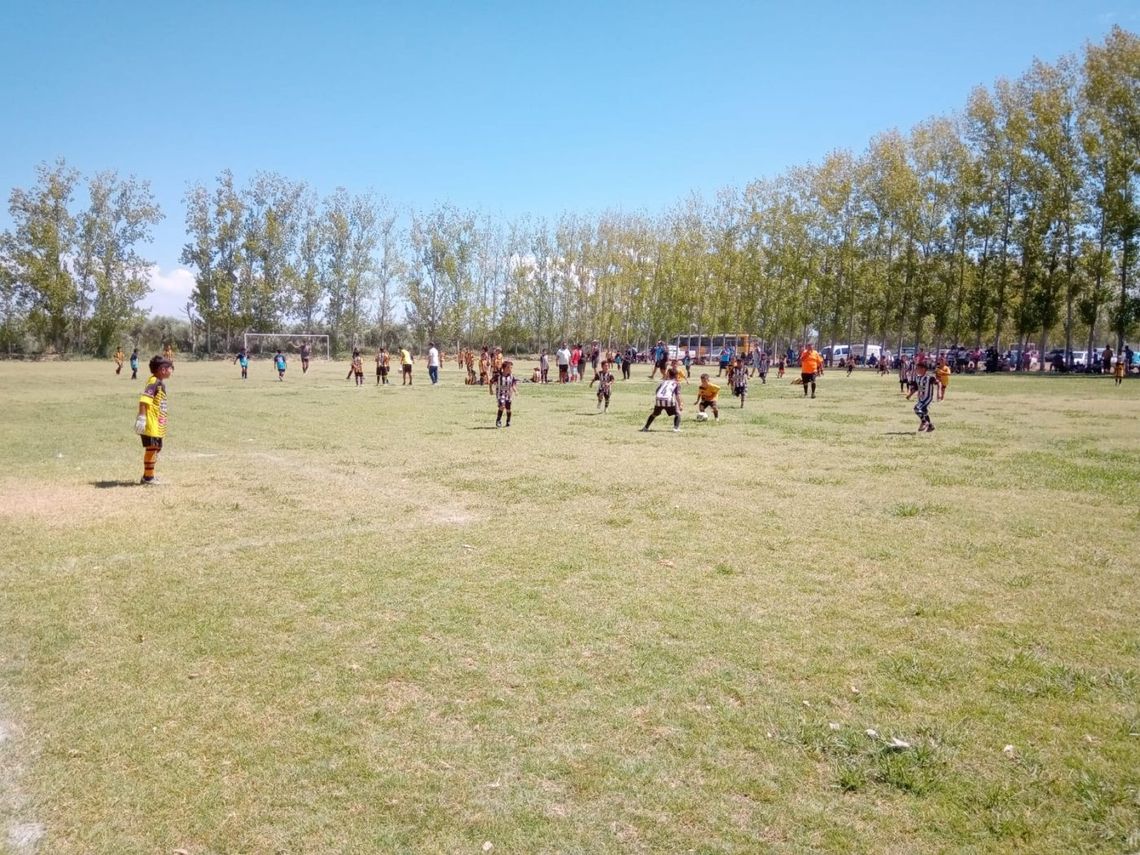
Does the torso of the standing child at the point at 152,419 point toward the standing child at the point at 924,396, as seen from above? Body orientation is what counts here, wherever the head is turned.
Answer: yes

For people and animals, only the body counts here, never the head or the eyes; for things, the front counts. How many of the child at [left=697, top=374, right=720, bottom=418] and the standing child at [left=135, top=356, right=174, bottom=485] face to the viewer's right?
1

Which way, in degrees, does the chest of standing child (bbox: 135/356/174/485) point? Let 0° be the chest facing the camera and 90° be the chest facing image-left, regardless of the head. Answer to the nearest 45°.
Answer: approximately 270°

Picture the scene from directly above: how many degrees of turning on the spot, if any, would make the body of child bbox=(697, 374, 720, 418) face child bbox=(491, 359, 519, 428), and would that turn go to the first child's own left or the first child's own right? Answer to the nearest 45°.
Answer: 0° — they already face them

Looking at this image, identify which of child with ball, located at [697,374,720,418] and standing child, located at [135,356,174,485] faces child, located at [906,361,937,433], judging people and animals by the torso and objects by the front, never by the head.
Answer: standing child, located at [135,356,174,485]

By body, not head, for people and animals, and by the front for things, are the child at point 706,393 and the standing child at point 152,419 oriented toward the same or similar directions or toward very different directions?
very different directions

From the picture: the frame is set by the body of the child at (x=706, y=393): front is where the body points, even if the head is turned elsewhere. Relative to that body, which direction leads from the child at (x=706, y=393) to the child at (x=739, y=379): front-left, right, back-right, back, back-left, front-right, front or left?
back-right

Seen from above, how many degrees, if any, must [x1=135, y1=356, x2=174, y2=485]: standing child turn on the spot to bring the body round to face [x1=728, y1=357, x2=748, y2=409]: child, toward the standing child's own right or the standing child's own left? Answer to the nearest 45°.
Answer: approximately 45° to the standing child's own left

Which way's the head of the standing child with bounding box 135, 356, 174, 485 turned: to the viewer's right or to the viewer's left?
to the viewer's right
